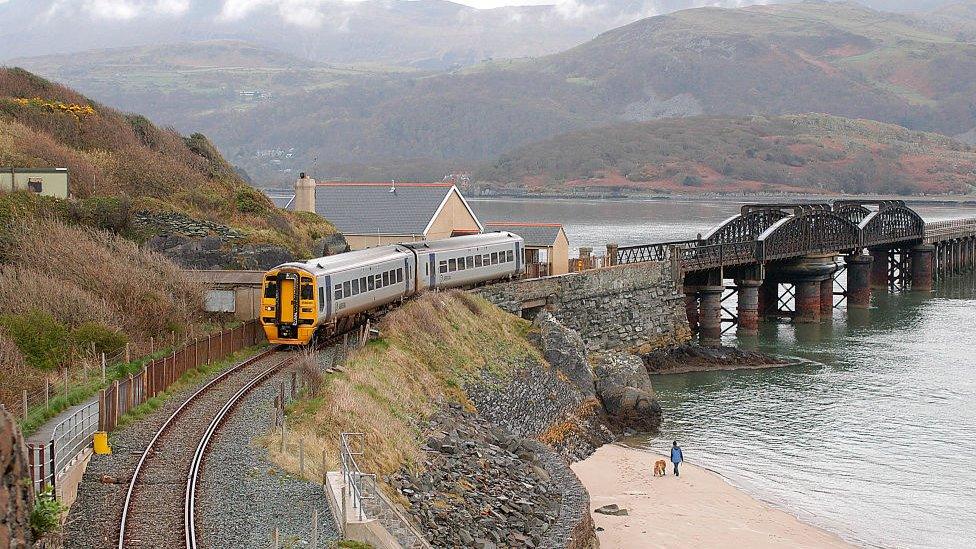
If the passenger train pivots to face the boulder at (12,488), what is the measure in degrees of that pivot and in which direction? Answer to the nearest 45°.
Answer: approximately 45° to its left

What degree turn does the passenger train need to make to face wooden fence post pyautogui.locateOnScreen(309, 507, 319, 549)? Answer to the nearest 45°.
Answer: approximately 45° to its left

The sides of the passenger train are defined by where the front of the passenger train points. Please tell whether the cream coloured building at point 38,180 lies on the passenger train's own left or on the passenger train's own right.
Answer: on the passenger train's own right

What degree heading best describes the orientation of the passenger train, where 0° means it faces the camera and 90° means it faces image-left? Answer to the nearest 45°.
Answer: approximately 45°

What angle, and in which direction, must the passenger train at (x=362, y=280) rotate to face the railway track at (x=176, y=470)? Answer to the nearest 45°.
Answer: approximately 45° to its left

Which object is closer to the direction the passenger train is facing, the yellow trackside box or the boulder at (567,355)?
the yellow trackside box

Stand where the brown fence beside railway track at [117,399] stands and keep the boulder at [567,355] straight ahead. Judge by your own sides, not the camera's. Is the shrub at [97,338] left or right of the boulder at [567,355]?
left

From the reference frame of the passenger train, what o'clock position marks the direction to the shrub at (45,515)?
The shrub is roughly at 11 o'clock from the passenger train.
